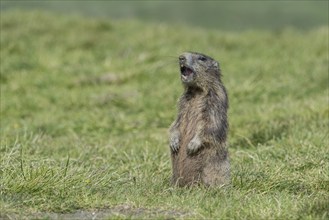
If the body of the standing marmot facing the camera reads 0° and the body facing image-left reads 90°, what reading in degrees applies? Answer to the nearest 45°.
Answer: approximately 45°
